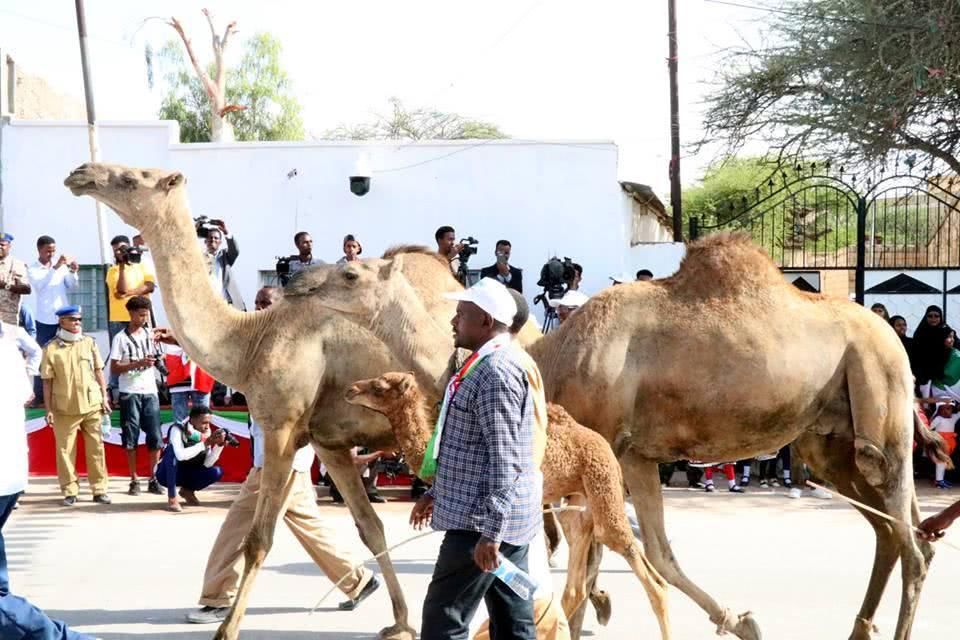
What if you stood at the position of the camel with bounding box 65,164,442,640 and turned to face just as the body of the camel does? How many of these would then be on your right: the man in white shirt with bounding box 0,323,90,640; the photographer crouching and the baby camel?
1

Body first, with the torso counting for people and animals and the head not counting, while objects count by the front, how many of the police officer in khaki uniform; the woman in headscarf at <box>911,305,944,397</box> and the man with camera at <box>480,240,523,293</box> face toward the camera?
3

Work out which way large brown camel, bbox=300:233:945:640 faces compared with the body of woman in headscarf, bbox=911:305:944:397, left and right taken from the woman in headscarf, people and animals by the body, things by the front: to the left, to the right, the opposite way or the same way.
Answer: to the right

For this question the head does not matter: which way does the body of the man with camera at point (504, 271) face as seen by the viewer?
toward the camera

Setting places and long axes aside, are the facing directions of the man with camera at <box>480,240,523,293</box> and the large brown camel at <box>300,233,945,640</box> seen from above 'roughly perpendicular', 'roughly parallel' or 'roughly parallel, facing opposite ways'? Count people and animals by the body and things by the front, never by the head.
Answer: roughly perpendicular

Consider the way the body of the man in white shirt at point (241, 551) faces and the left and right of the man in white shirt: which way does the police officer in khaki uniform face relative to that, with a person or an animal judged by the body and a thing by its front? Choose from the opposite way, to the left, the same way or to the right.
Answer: to the left

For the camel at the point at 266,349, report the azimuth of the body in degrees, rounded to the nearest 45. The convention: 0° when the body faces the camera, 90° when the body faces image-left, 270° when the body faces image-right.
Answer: approximately 90°

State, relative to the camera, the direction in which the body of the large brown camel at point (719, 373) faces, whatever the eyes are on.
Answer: to the viewer's left

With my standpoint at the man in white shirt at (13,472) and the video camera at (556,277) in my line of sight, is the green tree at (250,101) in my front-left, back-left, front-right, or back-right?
front-left

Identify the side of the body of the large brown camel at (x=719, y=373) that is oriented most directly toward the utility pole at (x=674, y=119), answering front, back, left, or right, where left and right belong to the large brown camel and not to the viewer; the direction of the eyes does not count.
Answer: right

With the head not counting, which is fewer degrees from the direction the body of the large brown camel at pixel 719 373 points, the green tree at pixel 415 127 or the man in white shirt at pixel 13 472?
the man in white shirt

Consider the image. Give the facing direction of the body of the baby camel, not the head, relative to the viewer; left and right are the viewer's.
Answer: facing to the left of the viewer

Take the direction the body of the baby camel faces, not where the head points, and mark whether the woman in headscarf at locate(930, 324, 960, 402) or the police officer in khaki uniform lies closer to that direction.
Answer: the police officer in khaki uniform

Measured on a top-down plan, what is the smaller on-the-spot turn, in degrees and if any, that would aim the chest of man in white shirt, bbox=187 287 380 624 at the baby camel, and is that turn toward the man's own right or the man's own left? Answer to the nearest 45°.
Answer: approximately 135° to the man's own left

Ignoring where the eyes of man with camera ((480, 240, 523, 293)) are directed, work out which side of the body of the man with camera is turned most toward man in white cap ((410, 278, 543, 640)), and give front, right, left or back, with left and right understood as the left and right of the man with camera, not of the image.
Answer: front

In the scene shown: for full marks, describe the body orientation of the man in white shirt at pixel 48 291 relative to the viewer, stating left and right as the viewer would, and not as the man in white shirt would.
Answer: facing the viewer and to the right of the viewer

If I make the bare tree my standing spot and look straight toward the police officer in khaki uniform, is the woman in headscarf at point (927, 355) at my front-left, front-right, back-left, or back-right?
front-left
